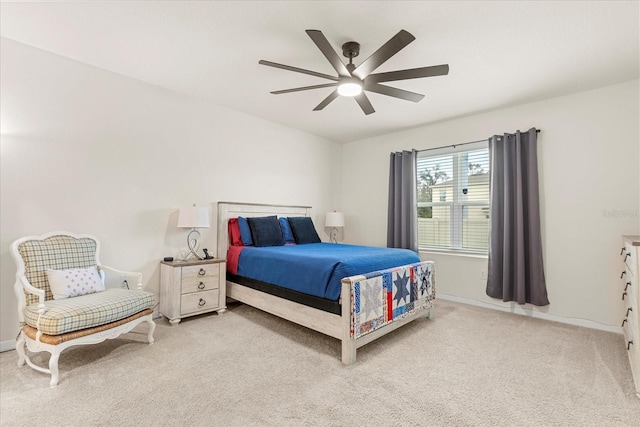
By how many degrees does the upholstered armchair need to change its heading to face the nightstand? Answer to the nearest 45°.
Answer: approximately 45° to its left

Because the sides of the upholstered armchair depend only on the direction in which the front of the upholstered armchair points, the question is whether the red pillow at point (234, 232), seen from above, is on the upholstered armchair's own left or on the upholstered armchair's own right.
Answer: on the upholstered armchair's own left

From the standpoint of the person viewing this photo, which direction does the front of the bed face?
facing the viewer and to the right of the viewer

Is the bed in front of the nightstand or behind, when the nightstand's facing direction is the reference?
in front

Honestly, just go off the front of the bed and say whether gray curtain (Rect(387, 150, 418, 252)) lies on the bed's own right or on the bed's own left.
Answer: on the bed's own left

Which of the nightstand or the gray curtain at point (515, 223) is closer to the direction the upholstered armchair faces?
the gray curtain

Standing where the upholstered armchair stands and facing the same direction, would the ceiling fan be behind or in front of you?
in front

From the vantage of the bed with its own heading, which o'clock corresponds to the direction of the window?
The window is roughly at 9 o'clock from the bed.

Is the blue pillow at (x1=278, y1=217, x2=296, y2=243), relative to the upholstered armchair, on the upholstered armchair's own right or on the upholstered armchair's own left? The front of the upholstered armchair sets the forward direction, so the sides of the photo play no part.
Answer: on the upholstered armchair's own left

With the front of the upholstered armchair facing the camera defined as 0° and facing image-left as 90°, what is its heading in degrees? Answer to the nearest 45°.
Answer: approximately 315°

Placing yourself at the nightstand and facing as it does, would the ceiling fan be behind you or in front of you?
in front
